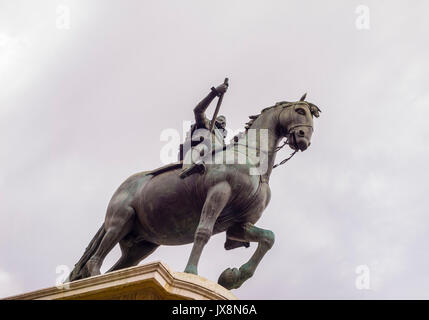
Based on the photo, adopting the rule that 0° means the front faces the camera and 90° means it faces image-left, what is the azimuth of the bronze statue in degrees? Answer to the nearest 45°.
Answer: approximately 270°
